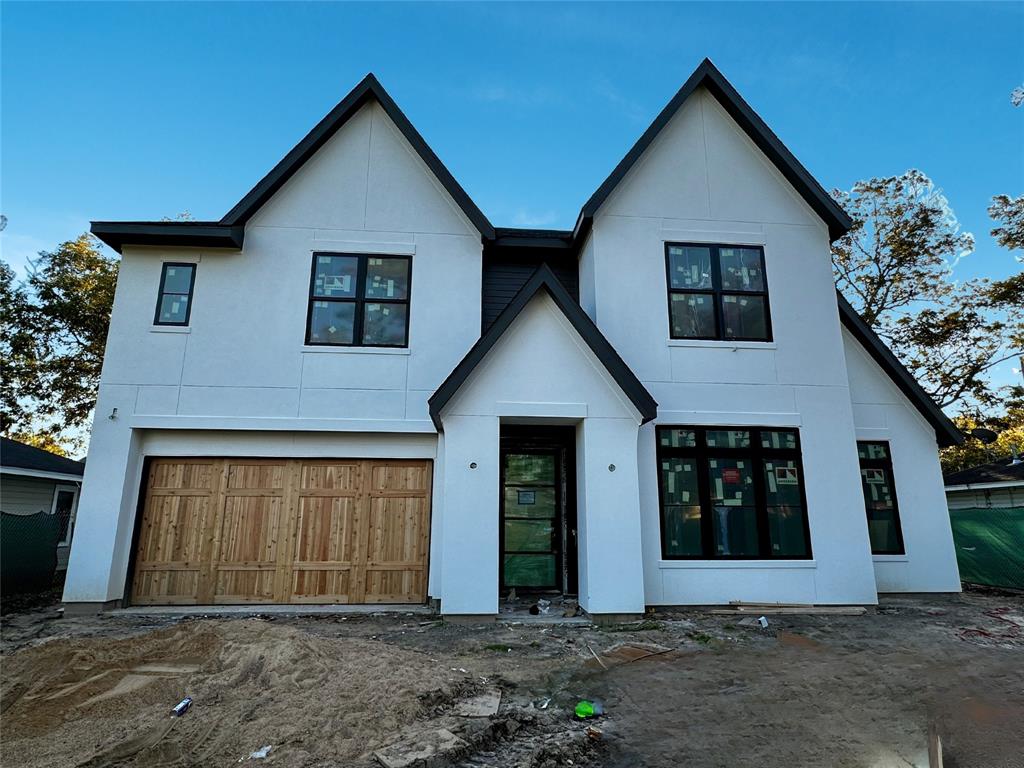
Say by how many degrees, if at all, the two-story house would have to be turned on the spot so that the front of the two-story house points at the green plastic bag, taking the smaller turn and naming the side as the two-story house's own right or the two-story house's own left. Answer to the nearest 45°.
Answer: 0° — it already faces it

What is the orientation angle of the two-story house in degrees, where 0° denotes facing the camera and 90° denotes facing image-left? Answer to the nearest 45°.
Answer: approximately 0°

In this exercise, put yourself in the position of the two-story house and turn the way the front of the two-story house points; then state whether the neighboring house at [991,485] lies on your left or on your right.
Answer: on your left

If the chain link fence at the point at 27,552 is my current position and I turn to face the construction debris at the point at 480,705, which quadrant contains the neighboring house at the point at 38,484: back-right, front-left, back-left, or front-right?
back-left

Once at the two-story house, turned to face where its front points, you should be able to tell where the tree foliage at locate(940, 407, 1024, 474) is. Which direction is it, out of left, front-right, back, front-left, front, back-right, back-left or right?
back-left

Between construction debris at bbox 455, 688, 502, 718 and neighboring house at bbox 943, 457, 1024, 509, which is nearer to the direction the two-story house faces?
the construction debris

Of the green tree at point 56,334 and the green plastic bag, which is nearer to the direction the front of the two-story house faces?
the green plastic bag

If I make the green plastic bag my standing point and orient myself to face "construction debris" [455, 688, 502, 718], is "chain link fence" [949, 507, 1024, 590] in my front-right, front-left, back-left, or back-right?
back-right

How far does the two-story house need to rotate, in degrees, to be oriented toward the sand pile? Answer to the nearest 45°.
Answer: approximately 45° to its right

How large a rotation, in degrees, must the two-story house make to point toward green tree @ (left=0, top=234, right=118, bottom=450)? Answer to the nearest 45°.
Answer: approximately 135° to its right

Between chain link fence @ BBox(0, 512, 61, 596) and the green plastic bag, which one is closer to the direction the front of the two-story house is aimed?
the green plastic bag

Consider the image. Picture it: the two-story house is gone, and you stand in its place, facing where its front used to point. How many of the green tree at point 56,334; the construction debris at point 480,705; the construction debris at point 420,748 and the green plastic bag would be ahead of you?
3

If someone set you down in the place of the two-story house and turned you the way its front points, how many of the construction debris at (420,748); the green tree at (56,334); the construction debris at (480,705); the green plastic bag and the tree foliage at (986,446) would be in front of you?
3
